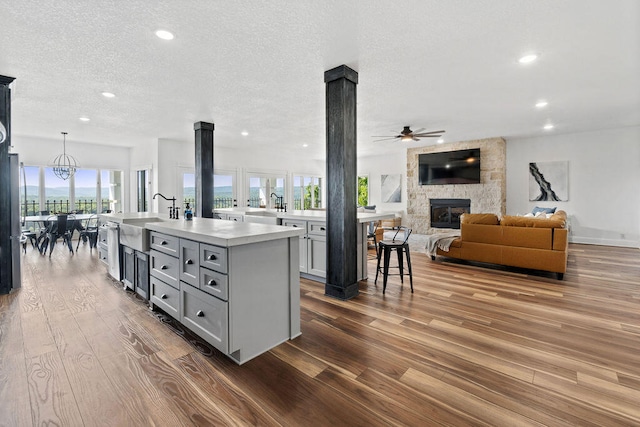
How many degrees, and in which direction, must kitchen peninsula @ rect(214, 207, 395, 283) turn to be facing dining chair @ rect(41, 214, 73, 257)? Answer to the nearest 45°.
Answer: approximately 90° to its right

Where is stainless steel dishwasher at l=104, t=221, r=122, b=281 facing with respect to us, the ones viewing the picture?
facing to the left of the viewer

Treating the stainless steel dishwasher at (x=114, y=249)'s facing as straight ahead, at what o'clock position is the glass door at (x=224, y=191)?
The glass door is roughly at 4 o'clock from the stainless steel dishwasher.

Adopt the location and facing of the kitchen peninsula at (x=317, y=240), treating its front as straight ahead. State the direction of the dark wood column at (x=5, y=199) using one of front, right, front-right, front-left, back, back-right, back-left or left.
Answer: front-right

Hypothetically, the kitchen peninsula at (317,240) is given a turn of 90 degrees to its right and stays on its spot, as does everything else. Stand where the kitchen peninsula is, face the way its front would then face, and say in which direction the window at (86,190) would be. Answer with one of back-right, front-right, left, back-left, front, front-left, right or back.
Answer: front

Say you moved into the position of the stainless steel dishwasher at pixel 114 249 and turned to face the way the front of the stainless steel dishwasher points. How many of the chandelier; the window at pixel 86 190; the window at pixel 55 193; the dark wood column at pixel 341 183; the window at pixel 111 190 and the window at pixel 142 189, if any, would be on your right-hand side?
5

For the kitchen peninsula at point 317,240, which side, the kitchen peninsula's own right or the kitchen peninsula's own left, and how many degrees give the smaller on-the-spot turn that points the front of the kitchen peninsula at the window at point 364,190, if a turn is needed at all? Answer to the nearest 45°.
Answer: approximately 135° to the kitchen peninsula's own right

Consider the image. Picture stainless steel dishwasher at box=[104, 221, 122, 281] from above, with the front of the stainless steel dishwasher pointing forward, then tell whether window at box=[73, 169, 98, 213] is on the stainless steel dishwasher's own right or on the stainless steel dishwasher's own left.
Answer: on the stainless steel dishwasher's own right
